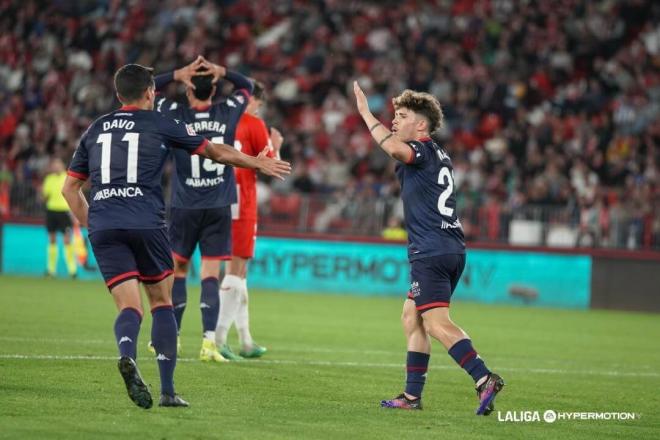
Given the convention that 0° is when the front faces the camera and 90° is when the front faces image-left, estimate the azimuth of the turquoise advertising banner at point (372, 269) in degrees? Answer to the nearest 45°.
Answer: approximately 0°

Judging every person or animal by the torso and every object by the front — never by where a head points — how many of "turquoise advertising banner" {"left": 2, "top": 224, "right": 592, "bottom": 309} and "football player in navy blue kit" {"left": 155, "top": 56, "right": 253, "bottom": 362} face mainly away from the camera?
1

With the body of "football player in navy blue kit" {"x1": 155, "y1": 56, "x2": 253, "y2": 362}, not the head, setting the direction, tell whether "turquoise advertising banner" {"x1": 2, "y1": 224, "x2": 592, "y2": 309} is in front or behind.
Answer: in front

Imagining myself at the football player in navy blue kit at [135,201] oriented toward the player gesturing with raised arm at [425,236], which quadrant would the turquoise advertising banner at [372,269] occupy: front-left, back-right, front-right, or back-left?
front-left

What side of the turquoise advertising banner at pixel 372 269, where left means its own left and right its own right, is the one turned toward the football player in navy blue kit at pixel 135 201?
front

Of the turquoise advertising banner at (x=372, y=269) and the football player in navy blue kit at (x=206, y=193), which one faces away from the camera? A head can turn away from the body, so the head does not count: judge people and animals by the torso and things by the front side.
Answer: the football player in navy blue kit

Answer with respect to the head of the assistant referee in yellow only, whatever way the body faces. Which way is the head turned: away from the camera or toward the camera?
toward the camera

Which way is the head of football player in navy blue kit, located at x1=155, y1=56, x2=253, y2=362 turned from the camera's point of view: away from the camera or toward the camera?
away from the camera

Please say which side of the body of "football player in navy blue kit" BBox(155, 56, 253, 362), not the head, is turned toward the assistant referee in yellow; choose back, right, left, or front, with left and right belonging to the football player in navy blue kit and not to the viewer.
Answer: front

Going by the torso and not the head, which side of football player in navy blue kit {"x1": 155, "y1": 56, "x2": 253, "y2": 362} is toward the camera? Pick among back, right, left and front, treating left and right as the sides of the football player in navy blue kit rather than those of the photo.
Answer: back

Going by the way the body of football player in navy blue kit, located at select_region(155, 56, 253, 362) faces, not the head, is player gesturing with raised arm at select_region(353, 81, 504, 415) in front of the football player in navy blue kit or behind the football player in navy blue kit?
behind

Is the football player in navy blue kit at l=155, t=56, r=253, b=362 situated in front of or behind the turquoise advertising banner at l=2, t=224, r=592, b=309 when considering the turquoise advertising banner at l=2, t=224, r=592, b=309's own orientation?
in front

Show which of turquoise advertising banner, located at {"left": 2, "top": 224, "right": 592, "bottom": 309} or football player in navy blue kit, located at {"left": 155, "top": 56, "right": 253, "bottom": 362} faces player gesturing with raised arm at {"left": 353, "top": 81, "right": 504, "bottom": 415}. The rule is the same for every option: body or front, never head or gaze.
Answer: the turquoise advertising banner

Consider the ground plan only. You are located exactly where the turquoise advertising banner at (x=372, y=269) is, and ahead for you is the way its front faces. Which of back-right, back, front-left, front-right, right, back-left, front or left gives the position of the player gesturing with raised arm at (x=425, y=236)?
front

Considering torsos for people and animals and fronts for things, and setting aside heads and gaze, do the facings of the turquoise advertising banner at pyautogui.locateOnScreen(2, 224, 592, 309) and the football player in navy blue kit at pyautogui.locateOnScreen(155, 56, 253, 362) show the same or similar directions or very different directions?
very different directions

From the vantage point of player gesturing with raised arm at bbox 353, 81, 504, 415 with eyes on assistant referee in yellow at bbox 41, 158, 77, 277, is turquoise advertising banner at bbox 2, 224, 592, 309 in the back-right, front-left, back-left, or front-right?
front-right

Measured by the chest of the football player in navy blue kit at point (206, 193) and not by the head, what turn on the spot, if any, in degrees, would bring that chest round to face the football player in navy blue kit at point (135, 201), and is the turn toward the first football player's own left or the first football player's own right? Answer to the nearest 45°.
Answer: approximately 180°

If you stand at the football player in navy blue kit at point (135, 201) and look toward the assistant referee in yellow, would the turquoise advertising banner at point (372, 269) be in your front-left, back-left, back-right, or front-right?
front-right

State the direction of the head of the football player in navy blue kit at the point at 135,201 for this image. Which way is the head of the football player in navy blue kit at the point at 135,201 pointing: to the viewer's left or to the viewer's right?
to the viewer's right

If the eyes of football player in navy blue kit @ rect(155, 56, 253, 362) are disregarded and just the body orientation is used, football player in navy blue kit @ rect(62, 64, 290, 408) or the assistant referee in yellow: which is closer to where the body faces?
the assistant referee in yellow
